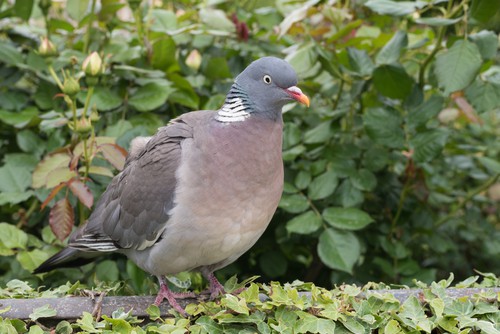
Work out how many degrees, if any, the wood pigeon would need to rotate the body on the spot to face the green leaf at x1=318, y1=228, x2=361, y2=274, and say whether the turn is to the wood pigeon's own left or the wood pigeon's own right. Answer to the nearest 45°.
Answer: approximately 90° to the wood pigeon's own left

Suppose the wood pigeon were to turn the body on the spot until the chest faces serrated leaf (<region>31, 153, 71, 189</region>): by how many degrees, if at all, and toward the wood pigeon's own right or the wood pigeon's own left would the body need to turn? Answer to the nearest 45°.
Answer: approximately 180°

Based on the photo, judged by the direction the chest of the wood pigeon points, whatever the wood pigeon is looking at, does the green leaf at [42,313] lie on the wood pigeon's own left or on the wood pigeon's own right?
on the wood pigeon's own right

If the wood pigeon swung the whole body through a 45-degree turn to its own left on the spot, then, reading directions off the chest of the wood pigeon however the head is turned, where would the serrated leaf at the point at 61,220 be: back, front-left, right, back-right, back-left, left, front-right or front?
back-left

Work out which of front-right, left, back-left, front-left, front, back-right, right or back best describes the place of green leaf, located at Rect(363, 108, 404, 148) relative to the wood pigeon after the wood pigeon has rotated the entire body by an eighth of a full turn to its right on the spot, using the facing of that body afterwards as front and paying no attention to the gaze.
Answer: back-left

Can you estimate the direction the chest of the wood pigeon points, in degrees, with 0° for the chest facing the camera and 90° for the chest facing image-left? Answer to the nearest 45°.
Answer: approximately 315°

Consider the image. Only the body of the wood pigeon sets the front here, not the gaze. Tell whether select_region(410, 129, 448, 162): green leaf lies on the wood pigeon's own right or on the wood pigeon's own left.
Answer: on the wood pigeon's own left

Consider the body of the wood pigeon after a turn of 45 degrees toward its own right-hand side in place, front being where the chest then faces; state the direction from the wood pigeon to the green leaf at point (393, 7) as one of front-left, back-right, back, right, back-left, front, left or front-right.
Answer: back-left

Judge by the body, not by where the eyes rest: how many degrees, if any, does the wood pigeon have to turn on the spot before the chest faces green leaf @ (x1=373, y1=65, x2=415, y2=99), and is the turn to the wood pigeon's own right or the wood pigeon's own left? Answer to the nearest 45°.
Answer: approximately 90° to the wood pigeon's own left

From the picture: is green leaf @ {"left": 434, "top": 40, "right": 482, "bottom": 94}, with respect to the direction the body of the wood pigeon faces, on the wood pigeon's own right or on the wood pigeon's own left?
on the wood pigeon's own left
